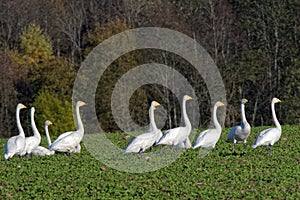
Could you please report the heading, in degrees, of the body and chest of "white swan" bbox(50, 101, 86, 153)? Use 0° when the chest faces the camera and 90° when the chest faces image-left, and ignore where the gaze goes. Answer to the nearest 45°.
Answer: approximately 270°
